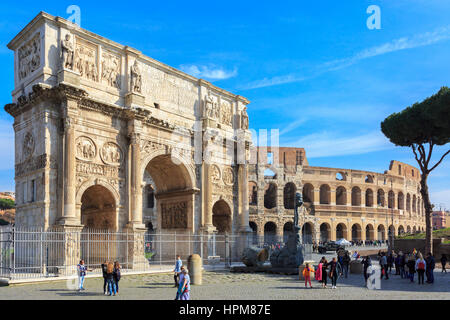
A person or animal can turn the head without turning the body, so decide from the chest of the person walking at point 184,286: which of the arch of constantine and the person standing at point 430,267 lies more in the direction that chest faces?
the arch of constantine
